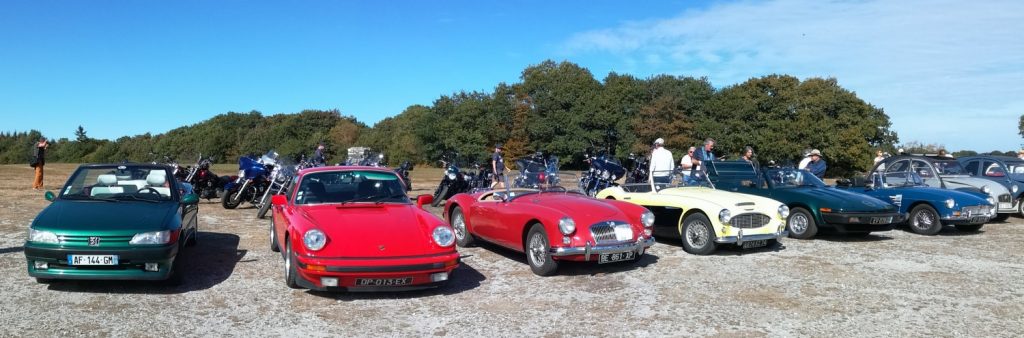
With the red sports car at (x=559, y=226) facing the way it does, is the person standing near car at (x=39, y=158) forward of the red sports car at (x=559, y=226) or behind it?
behind

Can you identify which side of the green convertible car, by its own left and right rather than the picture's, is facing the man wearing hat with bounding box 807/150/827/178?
left

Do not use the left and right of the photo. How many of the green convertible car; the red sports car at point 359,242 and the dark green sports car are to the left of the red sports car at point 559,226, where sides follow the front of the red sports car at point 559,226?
1

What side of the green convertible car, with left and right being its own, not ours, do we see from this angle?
front

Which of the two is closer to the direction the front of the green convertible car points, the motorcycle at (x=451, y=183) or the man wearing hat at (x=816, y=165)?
the man wearing hat

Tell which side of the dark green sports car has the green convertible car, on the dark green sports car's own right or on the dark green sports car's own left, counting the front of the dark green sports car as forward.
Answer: on the dark green sports car's own right

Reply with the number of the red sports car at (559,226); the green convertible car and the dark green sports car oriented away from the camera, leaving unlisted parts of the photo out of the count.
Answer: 0

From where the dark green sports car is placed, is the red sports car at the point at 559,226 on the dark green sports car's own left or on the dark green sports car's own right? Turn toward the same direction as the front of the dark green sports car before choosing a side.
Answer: on the dark green sports car's own right

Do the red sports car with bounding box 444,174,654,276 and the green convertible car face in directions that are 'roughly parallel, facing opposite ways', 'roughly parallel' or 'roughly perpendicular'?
roughly parallel

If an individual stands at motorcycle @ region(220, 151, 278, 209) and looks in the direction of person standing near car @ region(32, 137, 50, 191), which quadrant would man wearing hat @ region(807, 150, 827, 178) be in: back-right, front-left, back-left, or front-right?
back-right

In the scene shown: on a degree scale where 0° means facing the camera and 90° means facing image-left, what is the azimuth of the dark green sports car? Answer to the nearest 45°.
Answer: approximately 315°

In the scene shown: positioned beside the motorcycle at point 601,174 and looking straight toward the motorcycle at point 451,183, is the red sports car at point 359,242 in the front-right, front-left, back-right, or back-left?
front-left

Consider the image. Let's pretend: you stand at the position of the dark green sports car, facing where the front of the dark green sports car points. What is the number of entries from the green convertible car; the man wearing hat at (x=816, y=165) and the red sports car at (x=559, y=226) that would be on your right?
2

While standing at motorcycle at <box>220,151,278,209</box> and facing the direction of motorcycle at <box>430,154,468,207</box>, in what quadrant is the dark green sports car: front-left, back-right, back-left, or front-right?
front-right

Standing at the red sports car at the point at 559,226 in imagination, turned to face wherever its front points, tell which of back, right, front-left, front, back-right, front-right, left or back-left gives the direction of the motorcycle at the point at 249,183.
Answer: back
